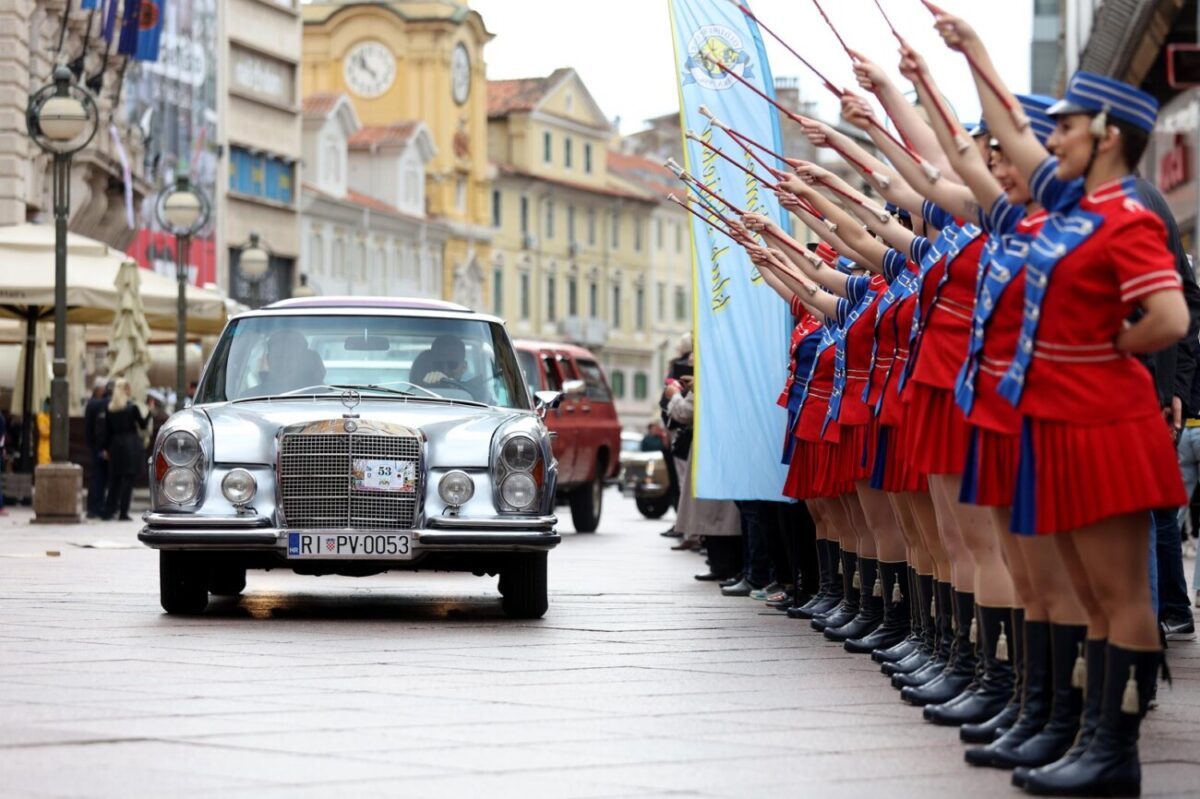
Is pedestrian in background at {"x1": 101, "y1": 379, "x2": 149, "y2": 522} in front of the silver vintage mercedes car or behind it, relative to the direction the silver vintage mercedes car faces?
behind

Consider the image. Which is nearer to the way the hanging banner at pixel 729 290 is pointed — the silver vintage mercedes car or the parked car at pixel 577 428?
the silver vintage mercedes car

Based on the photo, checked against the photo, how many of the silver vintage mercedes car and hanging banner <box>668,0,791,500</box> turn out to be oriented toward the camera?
2

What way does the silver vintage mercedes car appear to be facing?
toward the camera

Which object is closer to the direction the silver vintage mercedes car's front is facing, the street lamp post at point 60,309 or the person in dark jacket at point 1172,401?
the person in dark jacket

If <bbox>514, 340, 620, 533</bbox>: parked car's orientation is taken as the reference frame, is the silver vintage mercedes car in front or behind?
in front

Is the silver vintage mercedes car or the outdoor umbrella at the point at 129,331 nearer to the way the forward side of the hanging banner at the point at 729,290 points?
the silver vintage mercedes car

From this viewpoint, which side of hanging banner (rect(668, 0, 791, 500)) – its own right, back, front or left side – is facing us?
front

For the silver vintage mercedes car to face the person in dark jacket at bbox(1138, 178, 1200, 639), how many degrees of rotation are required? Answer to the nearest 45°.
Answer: approximately 90° to its left

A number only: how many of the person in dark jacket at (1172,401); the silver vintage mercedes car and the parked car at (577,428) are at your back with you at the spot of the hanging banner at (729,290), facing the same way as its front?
1

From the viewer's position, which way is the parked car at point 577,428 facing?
facing the viewer and to the left of the viewer

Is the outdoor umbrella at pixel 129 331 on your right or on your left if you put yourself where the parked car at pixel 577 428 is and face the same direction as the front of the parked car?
on your right
